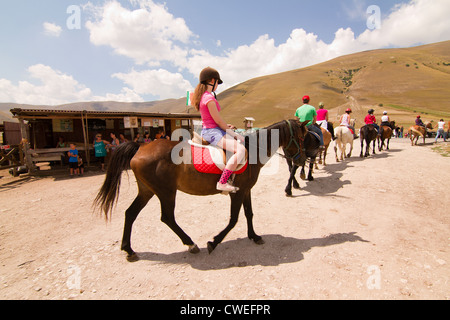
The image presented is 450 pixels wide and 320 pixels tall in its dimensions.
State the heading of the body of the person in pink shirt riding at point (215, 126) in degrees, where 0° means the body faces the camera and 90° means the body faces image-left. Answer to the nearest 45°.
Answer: approximately 270°

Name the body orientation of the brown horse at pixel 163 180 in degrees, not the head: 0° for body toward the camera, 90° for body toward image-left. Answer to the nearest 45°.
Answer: approximately 270°

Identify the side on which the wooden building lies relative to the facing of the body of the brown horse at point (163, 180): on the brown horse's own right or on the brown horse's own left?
on the brown horse's own left

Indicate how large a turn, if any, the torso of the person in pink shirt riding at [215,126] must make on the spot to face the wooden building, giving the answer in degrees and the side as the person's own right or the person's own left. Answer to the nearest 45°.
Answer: approximately 135° to the person's own left

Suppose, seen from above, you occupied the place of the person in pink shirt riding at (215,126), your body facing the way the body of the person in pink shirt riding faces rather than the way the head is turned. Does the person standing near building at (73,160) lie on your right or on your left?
on your left

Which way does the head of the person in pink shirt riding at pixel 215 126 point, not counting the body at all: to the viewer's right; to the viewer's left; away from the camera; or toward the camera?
to the viewer's right

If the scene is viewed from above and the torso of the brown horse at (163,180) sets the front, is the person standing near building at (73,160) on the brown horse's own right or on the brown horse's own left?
on the brown horse's own left
